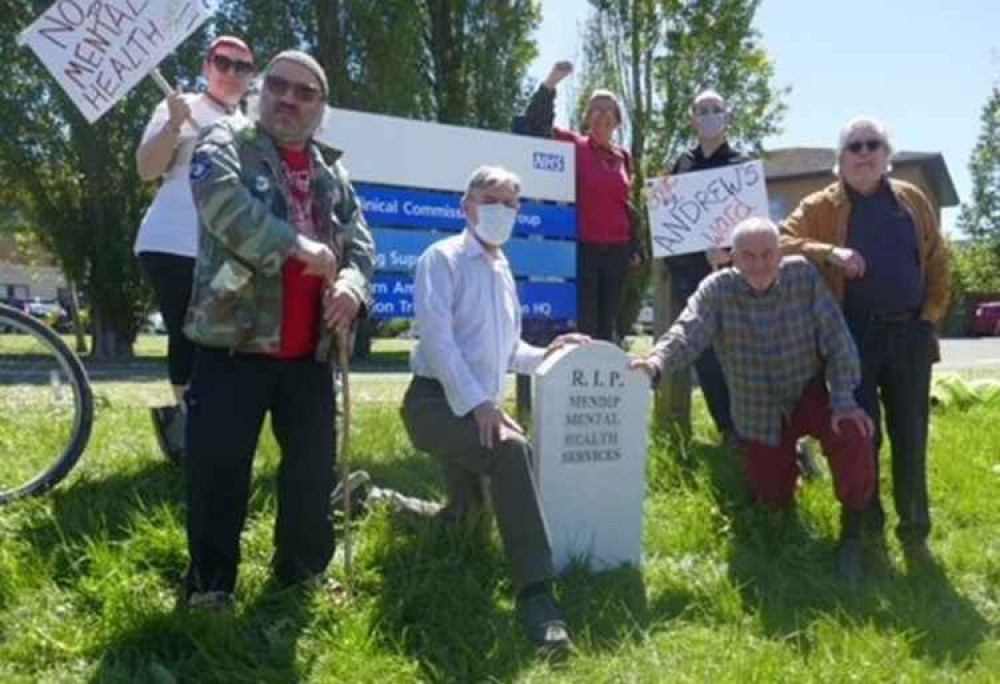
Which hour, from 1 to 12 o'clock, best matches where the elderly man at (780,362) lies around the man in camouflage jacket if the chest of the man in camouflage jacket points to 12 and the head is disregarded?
The elderly man is roughly at 10 o'clock from the man in camouflage jacket.

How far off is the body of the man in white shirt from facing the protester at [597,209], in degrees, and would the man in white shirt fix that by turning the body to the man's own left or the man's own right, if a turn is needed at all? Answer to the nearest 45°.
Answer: approximately 135° to the man's own left

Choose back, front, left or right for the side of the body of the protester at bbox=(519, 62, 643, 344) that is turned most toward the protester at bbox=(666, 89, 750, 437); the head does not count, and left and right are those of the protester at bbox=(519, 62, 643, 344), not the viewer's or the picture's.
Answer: left

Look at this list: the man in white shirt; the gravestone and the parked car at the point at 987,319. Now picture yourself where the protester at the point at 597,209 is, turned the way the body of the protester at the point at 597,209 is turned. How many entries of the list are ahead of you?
2

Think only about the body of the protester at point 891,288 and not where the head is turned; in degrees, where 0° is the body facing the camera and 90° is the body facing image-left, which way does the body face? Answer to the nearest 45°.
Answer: approximately 0°

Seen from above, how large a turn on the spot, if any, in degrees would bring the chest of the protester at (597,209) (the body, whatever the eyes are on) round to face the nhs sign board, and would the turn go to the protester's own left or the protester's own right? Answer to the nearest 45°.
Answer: approximately 45° to the protester's own right

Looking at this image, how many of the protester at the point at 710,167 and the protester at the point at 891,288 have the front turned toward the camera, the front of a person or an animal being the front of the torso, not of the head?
2
